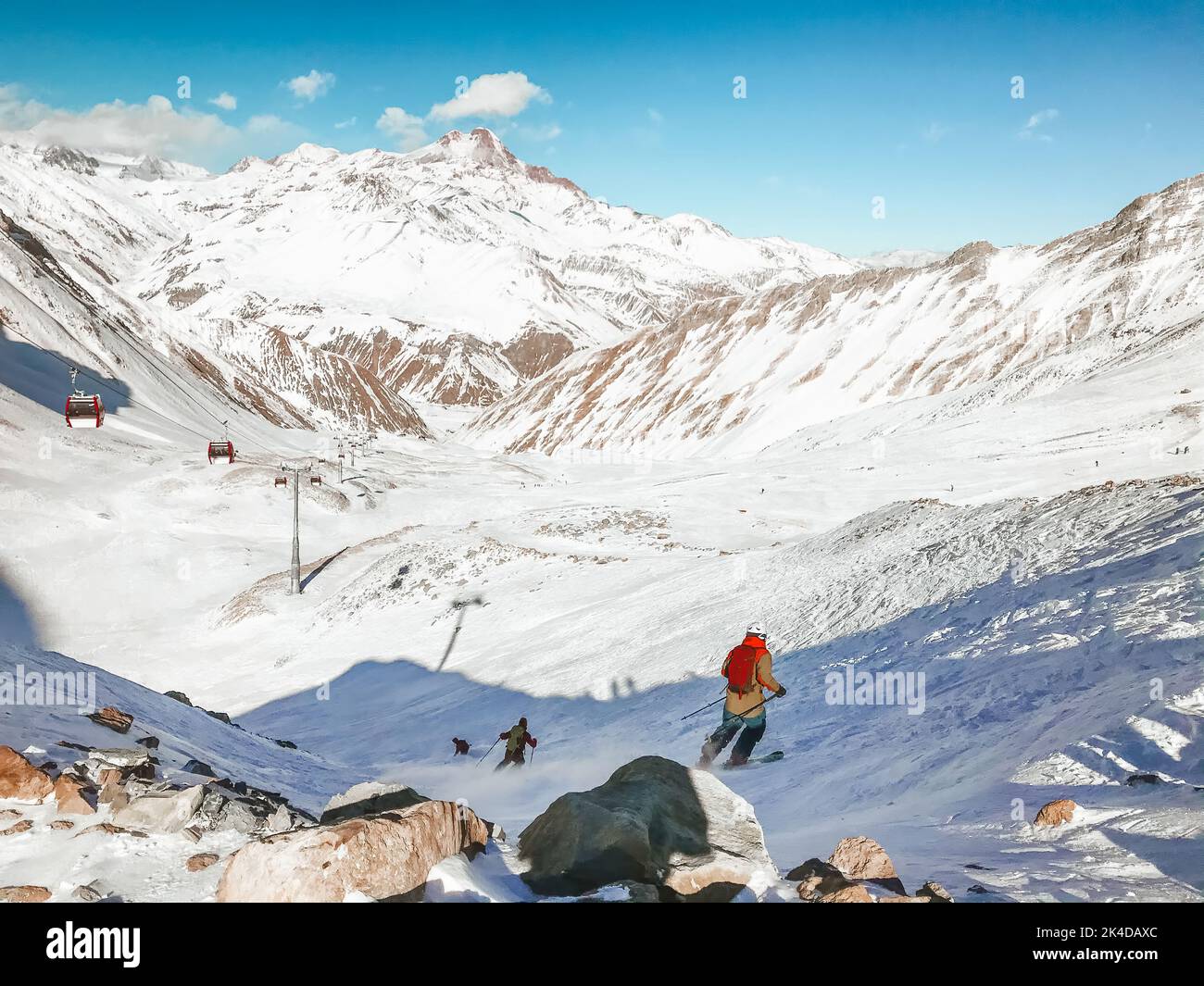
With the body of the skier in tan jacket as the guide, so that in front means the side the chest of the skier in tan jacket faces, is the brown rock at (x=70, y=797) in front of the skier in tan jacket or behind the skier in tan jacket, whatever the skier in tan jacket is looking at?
behind

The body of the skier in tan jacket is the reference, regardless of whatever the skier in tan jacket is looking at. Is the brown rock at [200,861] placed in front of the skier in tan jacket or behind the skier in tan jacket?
behind

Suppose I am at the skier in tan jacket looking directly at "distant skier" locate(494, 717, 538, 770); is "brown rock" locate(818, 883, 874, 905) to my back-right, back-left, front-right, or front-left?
back-left

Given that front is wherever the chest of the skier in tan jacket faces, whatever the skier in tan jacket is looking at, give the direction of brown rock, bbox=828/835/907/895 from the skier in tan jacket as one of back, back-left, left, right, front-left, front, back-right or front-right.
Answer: back-right

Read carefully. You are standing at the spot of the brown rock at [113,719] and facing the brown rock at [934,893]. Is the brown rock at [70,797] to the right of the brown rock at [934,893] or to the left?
right

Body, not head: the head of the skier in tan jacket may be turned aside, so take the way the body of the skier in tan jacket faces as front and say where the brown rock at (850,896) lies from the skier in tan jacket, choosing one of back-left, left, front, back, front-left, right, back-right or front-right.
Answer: back-right

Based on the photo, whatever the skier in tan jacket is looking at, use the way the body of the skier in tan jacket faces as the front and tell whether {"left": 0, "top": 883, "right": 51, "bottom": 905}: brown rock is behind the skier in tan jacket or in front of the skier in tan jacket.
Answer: behind
